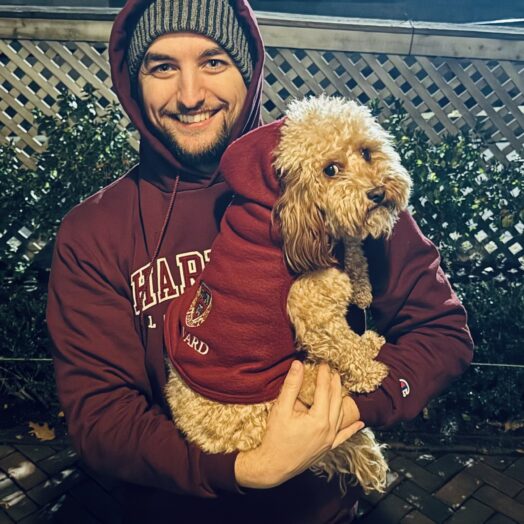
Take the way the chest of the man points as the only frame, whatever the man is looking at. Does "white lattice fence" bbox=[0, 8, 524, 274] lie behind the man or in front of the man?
behind

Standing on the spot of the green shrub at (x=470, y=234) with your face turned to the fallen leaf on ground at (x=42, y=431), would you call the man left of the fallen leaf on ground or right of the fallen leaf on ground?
left

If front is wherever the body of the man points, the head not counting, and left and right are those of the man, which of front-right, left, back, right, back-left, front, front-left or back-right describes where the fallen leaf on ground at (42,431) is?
back-right

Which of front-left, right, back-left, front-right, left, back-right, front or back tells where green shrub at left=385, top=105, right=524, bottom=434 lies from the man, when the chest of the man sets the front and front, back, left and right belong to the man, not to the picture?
back-left

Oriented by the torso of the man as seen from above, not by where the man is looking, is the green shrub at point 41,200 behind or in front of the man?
behind

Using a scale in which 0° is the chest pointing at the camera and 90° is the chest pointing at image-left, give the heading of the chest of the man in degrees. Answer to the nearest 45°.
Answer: approximately 0°

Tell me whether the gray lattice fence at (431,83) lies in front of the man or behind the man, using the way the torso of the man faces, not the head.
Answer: behind
